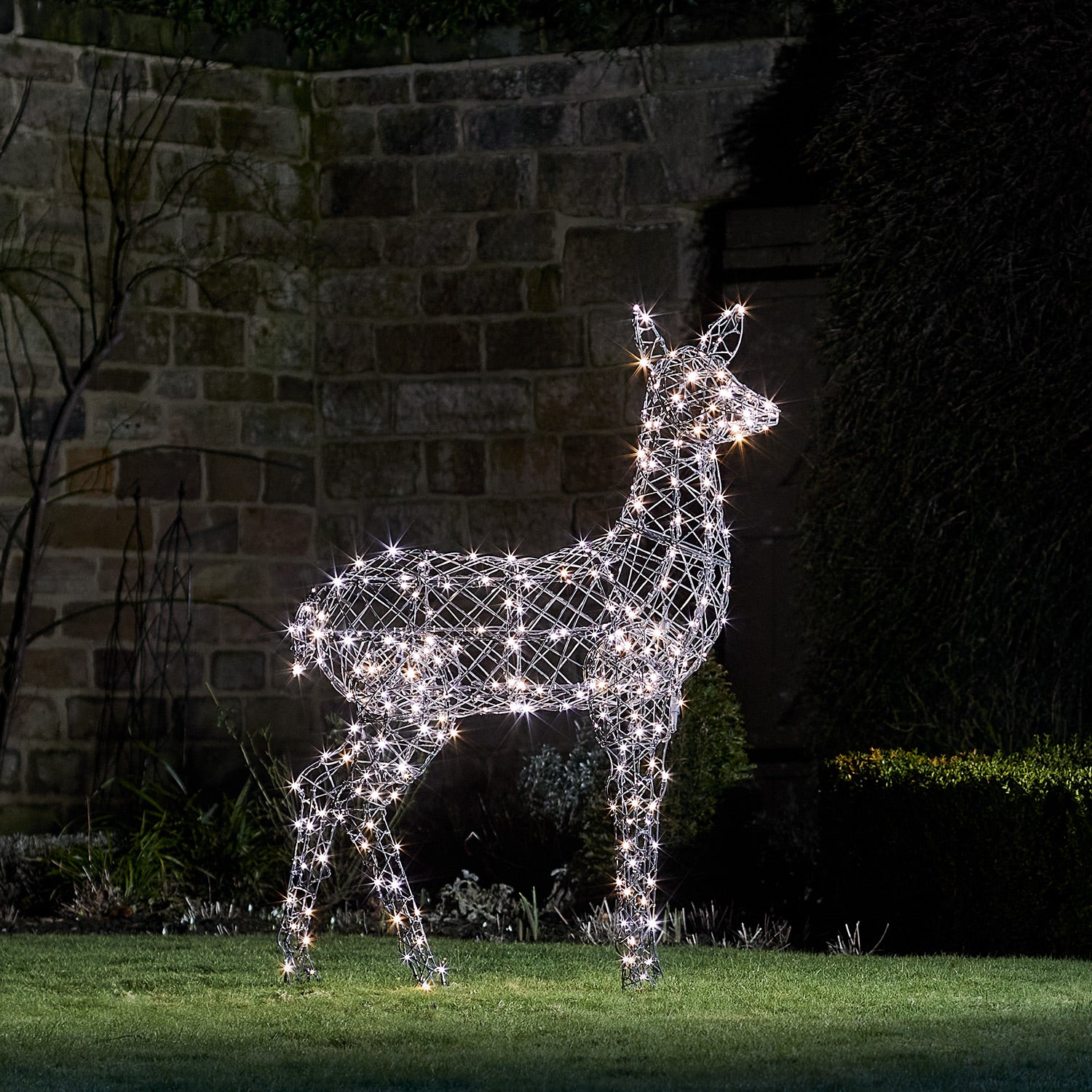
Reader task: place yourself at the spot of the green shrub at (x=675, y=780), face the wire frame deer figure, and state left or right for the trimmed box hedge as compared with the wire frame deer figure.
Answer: left

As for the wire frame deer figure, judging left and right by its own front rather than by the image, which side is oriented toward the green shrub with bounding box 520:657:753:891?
left

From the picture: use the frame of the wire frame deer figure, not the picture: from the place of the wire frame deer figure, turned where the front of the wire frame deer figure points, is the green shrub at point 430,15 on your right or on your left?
on your left

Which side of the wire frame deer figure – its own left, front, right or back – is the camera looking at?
right

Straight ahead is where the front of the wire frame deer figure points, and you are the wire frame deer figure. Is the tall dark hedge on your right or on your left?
on your left

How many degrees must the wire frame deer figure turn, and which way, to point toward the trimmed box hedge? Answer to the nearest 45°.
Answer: approximately 45° to its left
